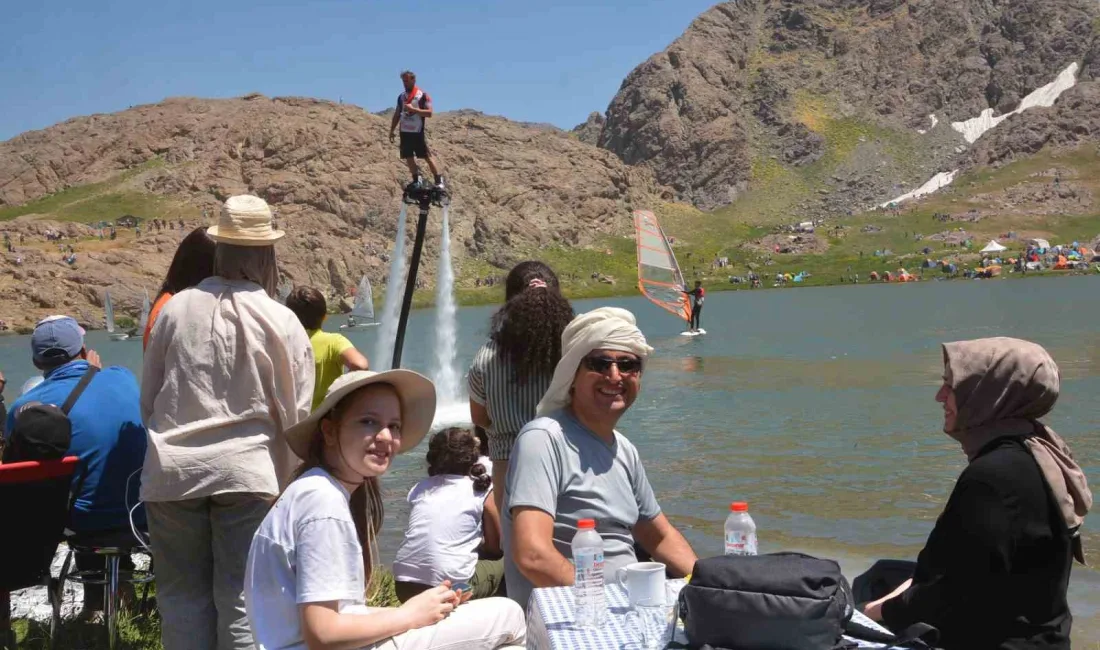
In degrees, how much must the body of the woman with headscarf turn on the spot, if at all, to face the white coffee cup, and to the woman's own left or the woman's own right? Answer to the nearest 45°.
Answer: approximately 45° to the woman's own left

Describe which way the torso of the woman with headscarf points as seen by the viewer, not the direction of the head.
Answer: to the viewer's left

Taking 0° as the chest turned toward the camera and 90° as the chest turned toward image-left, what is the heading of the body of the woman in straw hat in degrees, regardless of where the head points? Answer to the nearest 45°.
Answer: approximately 180°

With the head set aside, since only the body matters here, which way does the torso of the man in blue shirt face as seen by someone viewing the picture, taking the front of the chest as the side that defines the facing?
away from the camera

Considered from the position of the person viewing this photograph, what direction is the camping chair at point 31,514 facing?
facing away from the viewer

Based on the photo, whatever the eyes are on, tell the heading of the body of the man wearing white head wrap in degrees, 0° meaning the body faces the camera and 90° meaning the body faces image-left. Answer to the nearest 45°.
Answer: approximately 315°

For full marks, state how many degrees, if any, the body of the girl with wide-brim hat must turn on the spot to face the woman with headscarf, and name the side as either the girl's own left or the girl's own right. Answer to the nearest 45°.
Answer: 0° — they already face them
